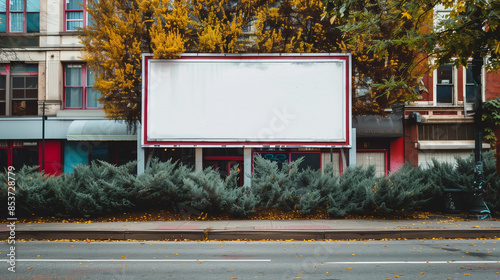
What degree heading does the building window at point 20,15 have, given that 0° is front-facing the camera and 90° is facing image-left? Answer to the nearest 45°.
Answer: approximately 0°

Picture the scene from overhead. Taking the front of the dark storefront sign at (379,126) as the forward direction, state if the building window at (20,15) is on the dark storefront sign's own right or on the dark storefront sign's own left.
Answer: on the dark storefront sign's own right

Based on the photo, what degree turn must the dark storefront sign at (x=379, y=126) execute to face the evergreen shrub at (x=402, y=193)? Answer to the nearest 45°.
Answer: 0° — it already faces it

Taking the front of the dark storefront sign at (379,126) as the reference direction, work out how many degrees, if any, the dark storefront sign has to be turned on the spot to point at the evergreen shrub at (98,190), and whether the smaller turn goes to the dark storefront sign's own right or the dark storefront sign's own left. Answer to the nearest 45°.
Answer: approximately 45° to the dark storefront sign's own right

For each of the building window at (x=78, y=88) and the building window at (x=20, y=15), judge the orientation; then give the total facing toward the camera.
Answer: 2
